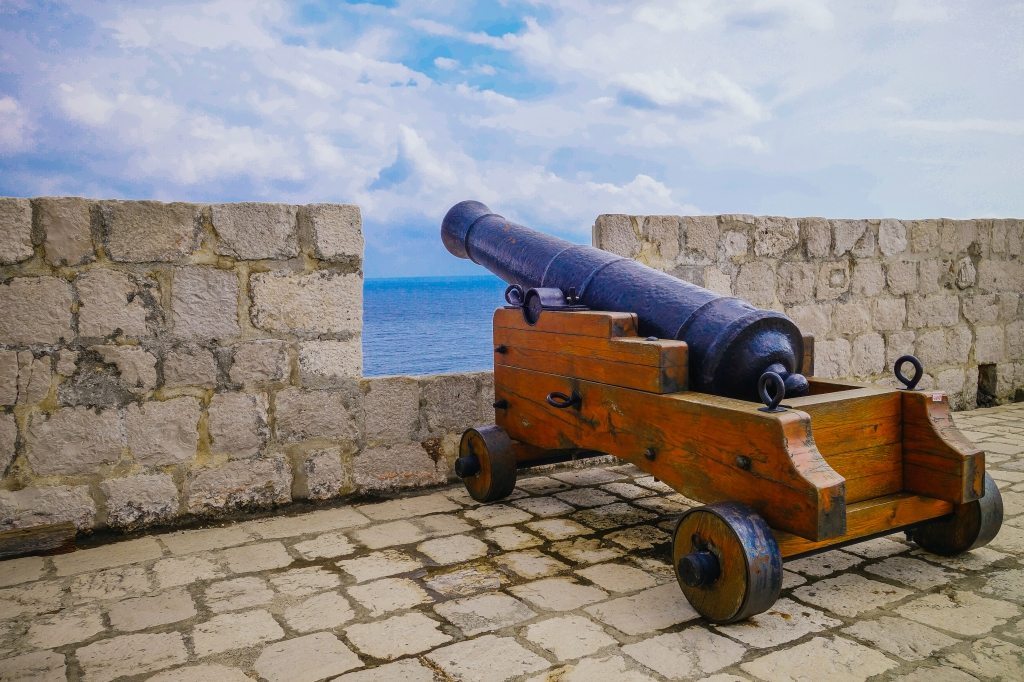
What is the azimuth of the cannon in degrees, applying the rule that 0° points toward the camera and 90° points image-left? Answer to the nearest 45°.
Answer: approximately 135°
